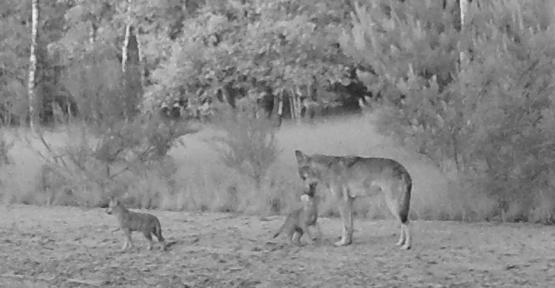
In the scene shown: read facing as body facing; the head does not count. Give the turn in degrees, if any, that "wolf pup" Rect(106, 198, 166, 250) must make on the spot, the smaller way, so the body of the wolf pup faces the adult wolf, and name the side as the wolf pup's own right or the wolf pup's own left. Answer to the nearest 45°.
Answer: approximately 180°

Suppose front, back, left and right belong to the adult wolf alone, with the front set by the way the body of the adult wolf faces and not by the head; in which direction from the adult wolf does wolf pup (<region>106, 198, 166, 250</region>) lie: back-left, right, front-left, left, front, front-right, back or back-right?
front

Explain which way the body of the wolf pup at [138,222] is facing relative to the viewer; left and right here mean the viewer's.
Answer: facing to the left of the viewer

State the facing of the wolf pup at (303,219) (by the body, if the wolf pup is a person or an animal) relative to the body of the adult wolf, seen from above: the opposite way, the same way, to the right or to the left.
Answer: the opposite way

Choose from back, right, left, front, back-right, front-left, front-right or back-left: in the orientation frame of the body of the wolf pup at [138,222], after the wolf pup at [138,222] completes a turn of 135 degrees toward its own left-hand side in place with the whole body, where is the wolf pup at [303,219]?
front-left

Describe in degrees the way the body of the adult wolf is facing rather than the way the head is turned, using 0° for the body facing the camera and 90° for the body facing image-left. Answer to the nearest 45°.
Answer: approximately 90°

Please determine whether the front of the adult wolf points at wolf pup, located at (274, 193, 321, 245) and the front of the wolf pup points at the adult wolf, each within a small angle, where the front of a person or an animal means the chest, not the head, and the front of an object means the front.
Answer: yes

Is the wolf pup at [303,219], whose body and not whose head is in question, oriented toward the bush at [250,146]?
no

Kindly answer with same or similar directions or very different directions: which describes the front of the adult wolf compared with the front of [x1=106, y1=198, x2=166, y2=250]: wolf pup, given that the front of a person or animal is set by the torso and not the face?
same or similar directions

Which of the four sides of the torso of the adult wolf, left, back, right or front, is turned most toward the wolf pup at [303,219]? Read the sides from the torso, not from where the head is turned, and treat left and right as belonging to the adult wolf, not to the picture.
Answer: front

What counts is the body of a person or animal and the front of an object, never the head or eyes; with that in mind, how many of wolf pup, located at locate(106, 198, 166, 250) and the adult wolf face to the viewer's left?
2

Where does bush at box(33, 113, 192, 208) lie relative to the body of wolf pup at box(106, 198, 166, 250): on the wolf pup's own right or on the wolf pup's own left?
on the wolf pup's own right

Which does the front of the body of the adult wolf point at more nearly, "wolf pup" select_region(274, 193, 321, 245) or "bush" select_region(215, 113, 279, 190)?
the wolf pup

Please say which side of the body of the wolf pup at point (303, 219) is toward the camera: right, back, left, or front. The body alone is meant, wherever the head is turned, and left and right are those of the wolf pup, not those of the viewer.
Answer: right

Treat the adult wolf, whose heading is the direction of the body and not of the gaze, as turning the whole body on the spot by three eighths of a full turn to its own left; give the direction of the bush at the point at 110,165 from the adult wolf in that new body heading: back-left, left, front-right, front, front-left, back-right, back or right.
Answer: back
